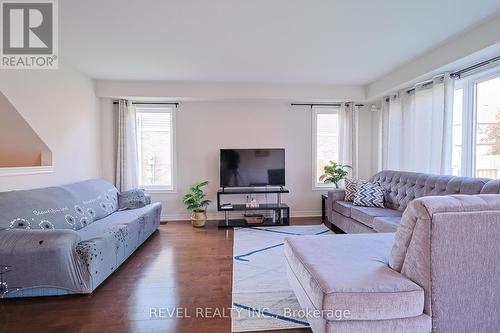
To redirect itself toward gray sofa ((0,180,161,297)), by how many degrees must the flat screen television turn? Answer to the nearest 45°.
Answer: approximately 45° to its right

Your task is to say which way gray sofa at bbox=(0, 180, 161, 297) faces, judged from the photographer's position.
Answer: facing the viewer and to the right of the viewer

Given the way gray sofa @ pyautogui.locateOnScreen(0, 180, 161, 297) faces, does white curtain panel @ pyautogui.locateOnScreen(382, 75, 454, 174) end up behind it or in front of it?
in front

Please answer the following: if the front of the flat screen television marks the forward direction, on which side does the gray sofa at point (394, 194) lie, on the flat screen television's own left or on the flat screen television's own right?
on the flat screen television's own left

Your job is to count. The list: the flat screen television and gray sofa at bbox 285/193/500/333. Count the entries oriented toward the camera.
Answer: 1

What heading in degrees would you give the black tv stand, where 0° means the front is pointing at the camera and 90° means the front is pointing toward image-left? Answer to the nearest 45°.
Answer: approximately 0°

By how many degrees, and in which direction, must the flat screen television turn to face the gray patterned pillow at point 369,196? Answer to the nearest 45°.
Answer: approximately 45° to its left

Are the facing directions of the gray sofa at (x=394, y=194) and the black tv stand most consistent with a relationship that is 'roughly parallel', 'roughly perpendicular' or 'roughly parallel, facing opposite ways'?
roughly perpendicular

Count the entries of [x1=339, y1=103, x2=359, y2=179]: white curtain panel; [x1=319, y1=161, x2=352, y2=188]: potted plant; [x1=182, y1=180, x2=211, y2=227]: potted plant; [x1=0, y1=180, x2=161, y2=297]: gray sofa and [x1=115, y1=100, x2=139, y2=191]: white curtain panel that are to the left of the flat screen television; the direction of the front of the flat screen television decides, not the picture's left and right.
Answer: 2

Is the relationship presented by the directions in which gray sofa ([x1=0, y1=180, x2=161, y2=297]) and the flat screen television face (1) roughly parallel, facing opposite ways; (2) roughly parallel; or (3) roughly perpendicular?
roughly perpendicular

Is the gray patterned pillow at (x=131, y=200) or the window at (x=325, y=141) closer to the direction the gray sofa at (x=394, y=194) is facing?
the gray patterned pillow

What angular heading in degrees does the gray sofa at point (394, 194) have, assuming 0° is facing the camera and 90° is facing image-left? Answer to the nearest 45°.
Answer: approximately 45°

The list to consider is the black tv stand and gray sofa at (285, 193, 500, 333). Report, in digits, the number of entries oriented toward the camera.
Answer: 1
